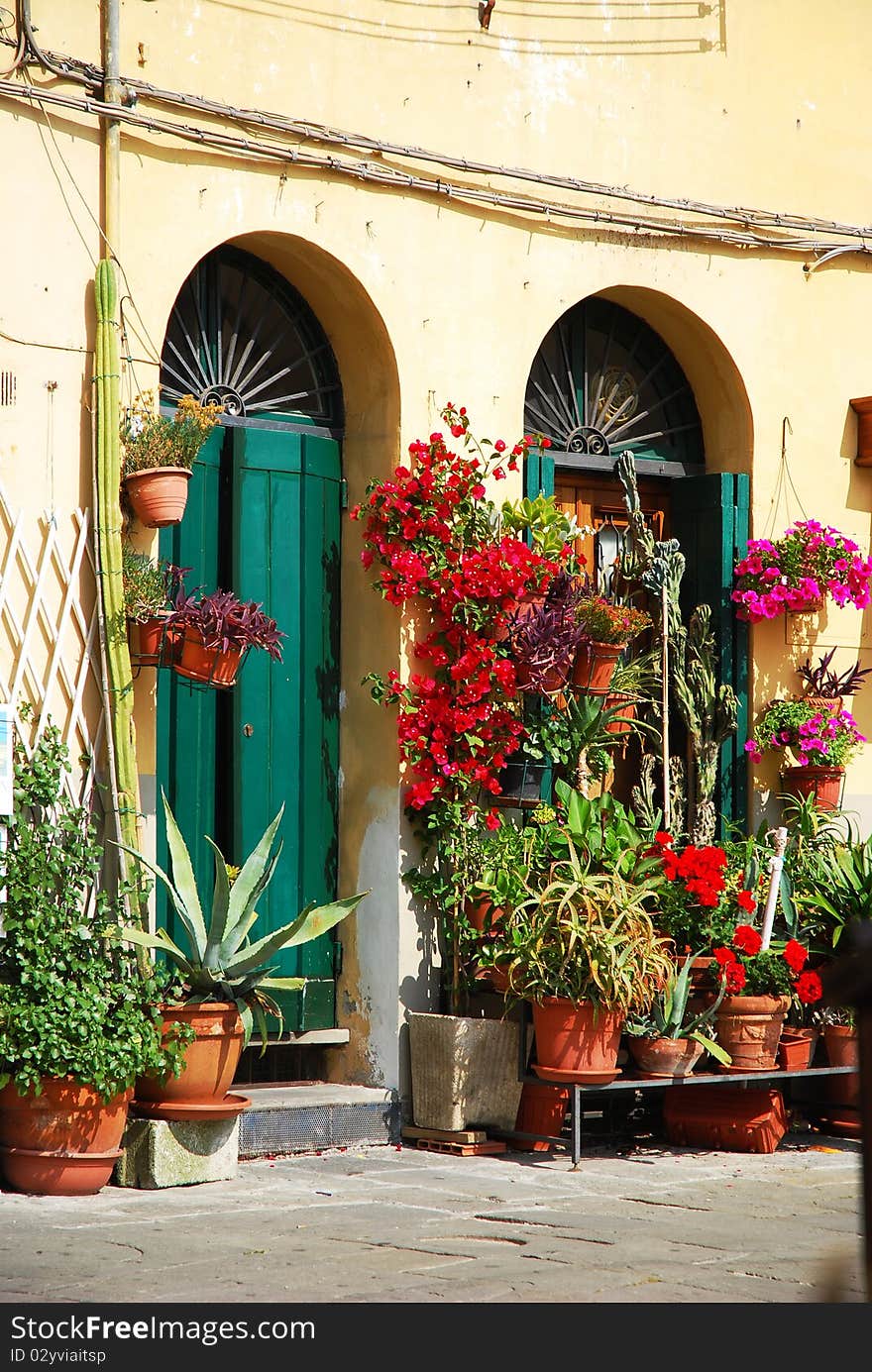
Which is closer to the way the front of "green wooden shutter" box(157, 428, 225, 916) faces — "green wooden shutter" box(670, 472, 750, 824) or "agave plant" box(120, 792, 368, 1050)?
the agave plant
